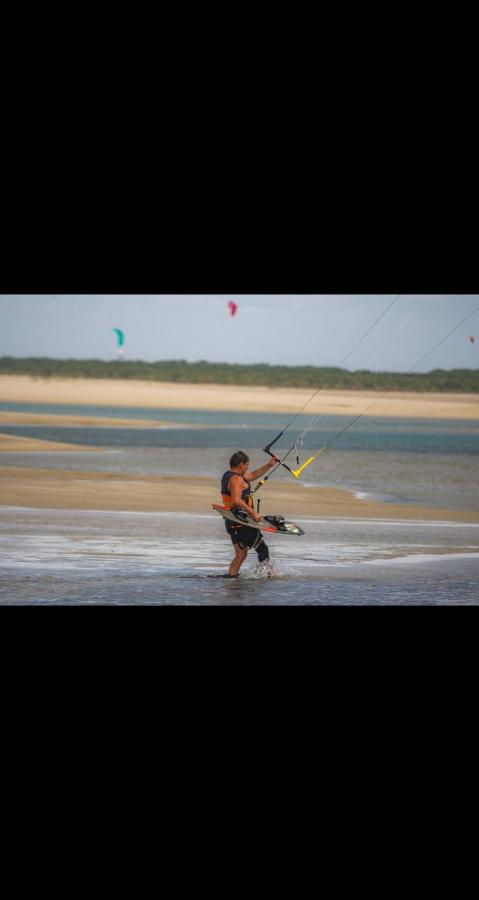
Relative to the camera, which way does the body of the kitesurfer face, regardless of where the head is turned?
to the viewer's right
